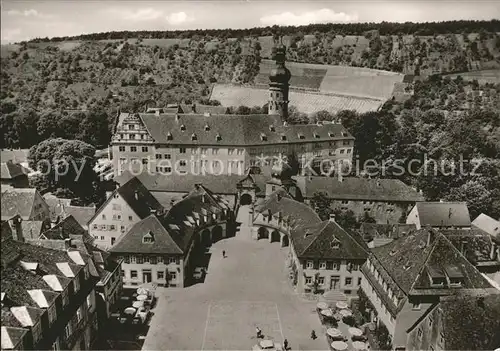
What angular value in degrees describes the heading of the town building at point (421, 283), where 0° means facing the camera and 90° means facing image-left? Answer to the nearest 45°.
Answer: approximately 45°

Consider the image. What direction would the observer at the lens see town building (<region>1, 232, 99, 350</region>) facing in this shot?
facing the viewer and to the right of the viewer

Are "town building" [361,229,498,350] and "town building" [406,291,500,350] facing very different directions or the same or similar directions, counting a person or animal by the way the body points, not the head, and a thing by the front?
same or similar directions

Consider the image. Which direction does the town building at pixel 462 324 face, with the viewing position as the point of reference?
facing the viewer and to the left of the viewer

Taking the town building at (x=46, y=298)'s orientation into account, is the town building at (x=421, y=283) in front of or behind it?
in front

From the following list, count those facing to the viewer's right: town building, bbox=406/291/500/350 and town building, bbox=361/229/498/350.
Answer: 0

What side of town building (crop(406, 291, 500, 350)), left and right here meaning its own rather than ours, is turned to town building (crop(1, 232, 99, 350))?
front

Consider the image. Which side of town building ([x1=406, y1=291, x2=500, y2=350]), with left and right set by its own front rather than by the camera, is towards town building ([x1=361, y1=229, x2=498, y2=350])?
right

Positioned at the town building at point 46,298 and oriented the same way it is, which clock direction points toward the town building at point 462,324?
the town building at point 462,324 is roughly at 11 o'clock from the town building at point 46,298.

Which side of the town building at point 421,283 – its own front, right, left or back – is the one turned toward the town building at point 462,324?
left

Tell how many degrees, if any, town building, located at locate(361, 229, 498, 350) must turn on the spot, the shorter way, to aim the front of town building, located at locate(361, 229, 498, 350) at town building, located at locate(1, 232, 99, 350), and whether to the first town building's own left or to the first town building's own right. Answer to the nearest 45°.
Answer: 0° — it already faces it
